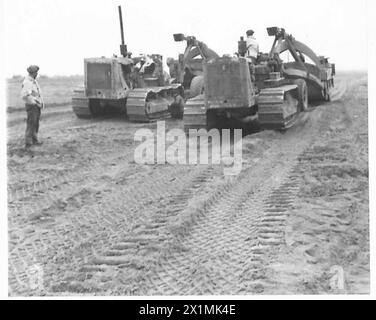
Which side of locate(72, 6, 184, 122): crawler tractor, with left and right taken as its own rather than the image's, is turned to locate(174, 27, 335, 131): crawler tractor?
left

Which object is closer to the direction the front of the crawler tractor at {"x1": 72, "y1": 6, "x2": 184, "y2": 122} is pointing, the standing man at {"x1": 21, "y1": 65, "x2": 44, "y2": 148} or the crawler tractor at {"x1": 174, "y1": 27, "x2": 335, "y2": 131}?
the standing man

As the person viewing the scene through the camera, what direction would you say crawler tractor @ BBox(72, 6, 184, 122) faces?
facing the viewer and to the left of the viewer

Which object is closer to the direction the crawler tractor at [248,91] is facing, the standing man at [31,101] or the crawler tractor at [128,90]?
the standing man

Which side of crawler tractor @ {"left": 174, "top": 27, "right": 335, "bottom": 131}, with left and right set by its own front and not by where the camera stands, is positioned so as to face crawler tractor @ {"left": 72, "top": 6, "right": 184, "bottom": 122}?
right

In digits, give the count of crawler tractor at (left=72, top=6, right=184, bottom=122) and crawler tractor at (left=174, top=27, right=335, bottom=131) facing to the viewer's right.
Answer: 0

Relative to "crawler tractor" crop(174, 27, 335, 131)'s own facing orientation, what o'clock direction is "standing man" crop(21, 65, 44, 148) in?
The standing man is roughly at 1 o'clock from the crawler tractor.

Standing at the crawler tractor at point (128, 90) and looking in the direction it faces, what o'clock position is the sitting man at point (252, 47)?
The sitting man is roughly at 9 o'clock from the crawler tractor.
